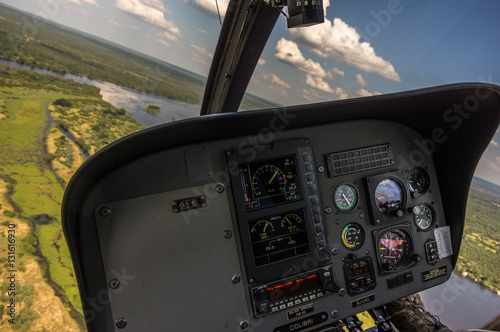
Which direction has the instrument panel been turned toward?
toward the camera
